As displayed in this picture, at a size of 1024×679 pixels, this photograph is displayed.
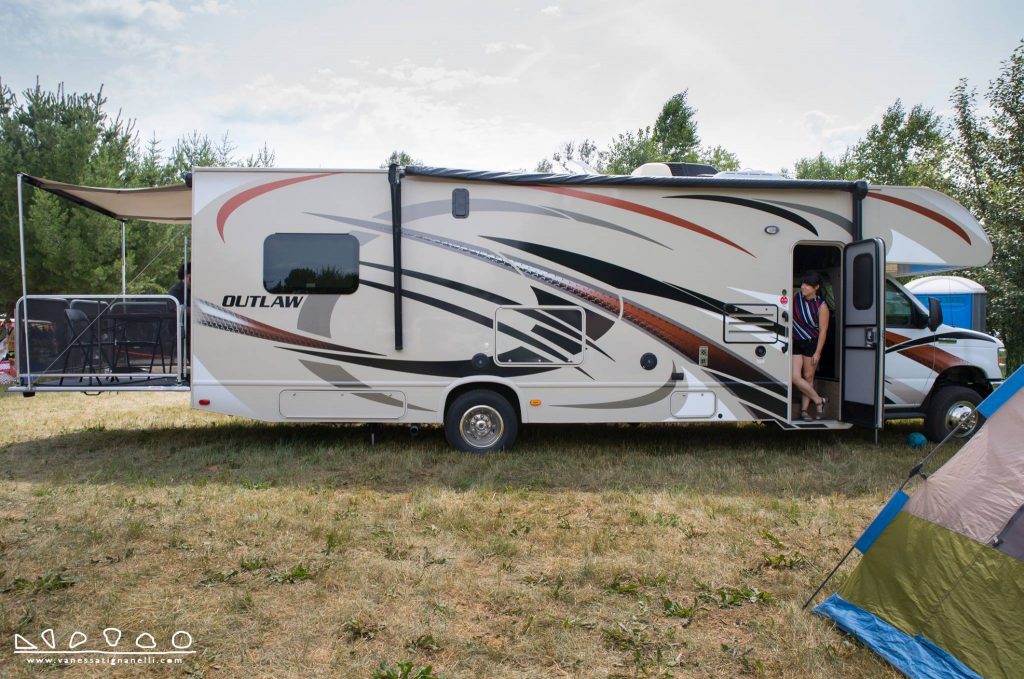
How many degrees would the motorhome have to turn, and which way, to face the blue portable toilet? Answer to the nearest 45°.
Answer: approximately 45° to its left

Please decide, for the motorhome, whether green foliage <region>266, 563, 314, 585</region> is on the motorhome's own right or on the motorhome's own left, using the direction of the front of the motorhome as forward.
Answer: on the motorhome's own right

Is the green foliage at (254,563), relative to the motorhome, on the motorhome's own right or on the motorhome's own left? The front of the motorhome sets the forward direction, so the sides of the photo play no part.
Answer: on the motorhome's own right

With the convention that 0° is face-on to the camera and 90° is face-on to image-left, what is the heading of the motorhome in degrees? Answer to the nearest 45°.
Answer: approximately 270°

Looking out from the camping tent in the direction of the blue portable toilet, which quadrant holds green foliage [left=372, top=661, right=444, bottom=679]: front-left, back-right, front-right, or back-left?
back-left

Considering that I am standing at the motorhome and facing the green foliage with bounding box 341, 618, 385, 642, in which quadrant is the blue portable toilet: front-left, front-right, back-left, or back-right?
back-left

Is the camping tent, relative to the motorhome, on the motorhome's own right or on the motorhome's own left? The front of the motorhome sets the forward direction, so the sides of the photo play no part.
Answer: on the motorhome's own right

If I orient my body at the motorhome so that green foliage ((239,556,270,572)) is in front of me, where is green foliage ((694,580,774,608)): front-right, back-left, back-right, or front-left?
front-left

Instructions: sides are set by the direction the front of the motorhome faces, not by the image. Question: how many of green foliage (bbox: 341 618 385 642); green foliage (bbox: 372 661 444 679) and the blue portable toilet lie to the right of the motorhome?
2

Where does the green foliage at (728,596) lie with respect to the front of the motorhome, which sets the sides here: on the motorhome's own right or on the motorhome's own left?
on the motorhome's own right

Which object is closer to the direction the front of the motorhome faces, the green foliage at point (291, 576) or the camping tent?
the camping tent

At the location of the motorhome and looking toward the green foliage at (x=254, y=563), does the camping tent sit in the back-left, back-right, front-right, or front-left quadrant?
front-left

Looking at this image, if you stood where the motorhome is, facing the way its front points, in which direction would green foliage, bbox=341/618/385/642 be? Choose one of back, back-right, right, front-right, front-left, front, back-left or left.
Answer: right
